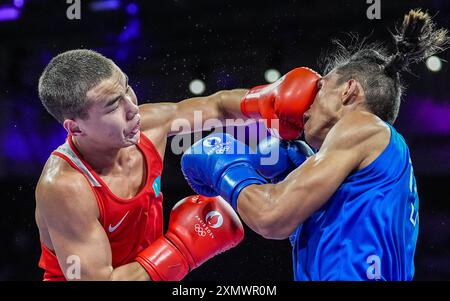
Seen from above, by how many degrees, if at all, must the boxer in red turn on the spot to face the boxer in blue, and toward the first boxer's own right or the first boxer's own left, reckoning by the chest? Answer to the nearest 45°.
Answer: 0° — they already face them

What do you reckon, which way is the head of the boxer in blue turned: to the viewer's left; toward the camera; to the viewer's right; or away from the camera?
to the viewer's left

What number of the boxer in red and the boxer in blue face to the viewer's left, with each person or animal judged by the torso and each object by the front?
1

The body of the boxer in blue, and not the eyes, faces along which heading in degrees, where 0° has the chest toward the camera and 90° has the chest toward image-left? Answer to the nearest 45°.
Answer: approximately 90°

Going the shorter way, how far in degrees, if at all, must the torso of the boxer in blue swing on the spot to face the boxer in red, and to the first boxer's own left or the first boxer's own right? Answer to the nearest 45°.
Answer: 0° — they already face them

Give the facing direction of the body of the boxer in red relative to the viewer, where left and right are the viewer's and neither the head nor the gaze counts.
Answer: facing the viewer and to the right of the viewer

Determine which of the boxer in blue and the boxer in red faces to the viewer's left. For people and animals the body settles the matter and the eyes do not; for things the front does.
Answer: the boxer in blue
